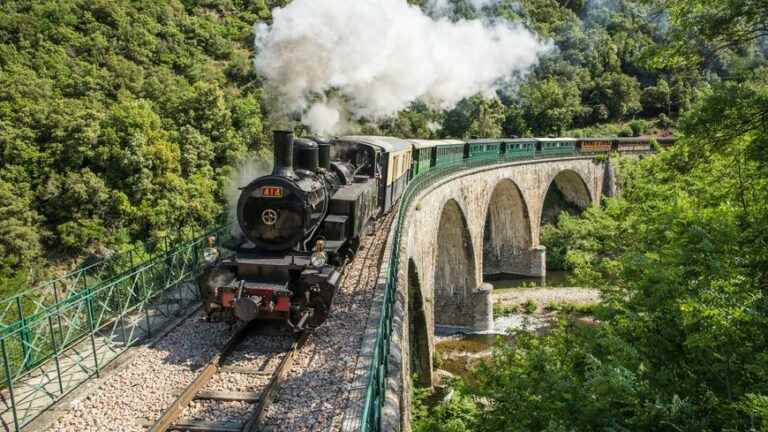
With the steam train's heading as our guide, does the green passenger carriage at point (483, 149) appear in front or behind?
behind

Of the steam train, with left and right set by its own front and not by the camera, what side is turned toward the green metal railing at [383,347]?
left

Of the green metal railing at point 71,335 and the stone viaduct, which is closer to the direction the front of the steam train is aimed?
the green metal railing

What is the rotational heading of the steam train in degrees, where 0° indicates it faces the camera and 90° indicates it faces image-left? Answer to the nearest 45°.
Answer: approximately 45°

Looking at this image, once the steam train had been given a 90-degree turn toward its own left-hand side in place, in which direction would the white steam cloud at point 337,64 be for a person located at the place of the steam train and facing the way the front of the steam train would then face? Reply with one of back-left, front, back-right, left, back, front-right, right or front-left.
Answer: back-left

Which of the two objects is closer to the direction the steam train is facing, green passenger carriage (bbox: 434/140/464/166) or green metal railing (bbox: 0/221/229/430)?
the green metal railing

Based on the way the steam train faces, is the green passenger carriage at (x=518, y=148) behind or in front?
behind

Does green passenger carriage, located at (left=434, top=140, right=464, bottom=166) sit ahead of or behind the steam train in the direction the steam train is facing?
behind

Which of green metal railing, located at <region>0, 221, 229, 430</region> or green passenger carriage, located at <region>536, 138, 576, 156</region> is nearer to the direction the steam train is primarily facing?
the green metal railing
